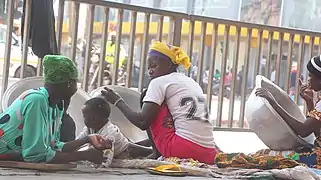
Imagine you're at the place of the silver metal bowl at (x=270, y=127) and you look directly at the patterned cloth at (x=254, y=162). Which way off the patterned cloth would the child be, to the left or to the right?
right

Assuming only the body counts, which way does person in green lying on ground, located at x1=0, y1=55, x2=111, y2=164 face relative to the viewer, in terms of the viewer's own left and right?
facing to the right of the viewer

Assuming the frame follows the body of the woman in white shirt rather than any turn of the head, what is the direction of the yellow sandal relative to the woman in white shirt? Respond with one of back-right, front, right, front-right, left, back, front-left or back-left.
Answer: back-left

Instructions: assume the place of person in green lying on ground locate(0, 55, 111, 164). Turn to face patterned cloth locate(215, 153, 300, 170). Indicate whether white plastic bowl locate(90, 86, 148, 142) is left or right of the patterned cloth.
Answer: left

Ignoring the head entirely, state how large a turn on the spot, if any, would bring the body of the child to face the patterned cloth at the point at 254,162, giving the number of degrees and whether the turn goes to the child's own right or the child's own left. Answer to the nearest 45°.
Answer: approximately 135° to the child's own left

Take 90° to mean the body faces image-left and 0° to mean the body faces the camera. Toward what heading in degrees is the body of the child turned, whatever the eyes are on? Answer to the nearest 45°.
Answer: approximately 45°

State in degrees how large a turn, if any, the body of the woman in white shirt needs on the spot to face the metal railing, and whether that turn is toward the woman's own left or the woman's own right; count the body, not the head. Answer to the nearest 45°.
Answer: approximately 45° to the woman's own right

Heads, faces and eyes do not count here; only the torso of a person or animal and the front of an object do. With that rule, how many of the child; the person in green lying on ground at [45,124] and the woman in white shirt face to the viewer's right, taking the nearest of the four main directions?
1

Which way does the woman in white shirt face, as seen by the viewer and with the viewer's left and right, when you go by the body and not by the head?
facing away from the viewer and to the left of the viewer

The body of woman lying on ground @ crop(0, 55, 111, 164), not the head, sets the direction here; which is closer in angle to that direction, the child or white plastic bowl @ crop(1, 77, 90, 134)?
the child

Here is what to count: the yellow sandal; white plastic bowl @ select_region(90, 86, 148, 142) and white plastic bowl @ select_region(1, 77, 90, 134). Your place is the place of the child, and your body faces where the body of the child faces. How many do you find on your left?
1

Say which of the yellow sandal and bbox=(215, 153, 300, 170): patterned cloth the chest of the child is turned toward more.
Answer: the yellow sandal
